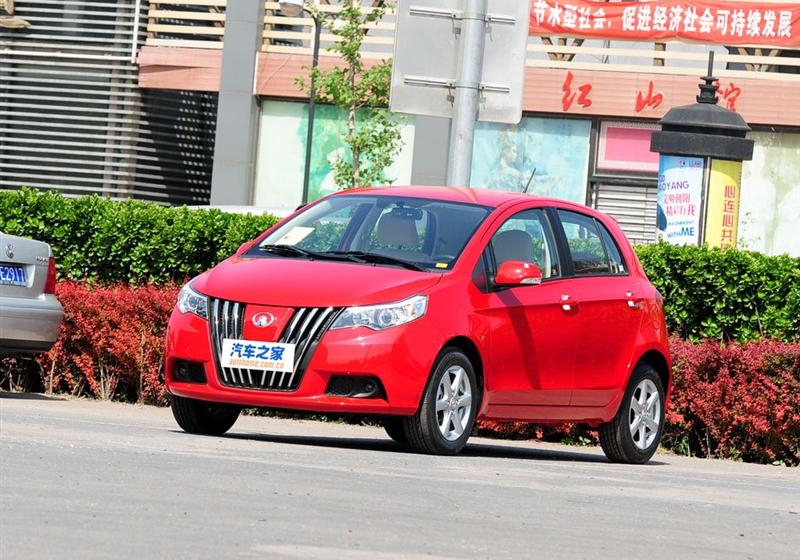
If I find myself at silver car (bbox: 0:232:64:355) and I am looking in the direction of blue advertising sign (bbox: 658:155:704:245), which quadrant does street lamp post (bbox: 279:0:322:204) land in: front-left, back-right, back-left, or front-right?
front-left

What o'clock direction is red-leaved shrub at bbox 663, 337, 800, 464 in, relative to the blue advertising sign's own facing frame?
The red-leaved shrub is roughly at 12 o'clock from the blue advertising sign.

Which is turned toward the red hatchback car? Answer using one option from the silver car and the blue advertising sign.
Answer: the blue advertising sign

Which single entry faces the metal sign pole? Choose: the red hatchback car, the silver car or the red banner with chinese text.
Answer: the red banner with chinese text

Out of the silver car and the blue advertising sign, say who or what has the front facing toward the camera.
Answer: the blue advertising sign

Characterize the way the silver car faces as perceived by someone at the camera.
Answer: facing away from the viewer and to the left of the viewer

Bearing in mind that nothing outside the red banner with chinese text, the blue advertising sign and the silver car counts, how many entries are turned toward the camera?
2

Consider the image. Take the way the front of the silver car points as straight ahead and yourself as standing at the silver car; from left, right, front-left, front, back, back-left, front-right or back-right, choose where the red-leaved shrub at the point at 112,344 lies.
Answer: right

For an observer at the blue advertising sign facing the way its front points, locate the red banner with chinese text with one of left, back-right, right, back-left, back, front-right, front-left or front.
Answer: back

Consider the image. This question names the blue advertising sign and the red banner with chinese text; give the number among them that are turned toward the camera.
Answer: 2

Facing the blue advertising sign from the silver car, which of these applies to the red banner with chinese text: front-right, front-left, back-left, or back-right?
front-left

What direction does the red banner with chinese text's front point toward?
toward the camera

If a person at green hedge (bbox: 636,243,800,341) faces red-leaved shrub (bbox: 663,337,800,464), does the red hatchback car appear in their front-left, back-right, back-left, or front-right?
front-right

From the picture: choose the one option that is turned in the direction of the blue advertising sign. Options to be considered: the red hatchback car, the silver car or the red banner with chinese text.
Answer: the red banner with chinese text

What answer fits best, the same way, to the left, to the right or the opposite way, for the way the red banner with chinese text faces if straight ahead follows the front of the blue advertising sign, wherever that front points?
the same way

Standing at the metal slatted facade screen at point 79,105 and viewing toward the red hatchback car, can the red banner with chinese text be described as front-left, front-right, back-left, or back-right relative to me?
front-left
